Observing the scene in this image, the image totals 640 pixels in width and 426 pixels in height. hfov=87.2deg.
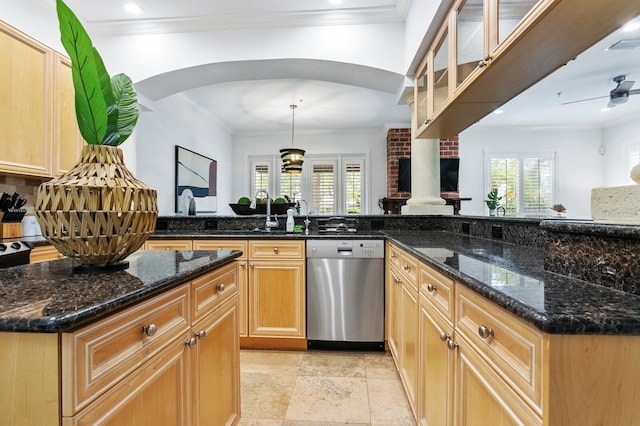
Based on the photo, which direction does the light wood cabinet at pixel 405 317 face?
to the viewer's left

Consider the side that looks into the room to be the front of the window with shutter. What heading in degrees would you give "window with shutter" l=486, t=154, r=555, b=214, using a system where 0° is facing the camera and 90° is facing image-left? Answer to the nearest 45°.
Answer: approximately 0°

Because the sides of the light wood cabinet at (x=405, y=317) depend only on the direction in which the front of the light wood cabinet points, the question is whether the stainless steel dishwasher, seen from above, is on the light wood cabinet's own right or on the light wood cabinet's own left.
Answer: on the light wood cabinet's own right

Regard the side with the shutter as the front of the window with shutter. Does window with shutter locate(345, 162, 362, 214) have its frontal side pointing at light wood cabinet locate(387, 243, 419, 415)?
yes

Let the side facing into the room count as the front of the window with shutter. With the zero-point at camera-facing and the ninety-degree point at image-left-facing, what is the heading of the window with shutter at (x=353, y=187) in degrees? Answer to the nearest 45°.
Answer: approximately 0°
